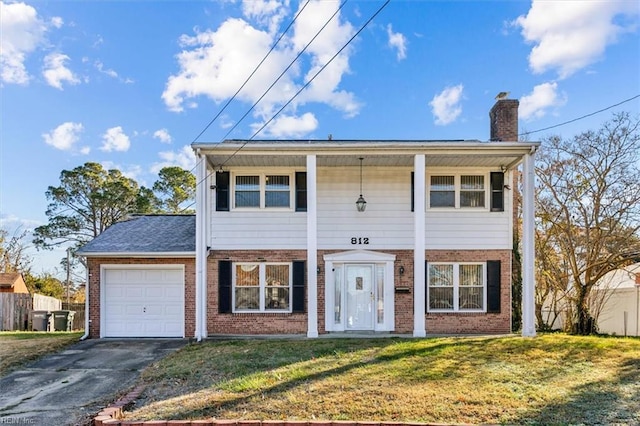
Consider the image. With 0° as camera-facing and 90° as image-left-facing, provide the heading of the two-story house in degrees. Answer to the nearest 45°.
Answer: approximately 0°

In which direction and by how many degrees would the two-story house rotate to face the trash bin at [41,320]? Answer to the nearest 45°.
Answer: approximately 135° to its right

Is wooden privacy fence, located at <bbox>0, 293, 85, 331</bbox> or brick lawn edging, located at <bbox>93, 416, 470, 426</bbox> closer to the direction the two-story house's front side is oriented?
the brick lawn edging

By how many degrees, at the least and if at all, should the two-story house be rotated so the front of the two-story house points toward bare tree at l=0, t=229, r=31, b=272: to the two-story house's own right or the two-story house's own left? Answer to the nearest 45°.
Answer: approximately 135° to the two-story house's own right
